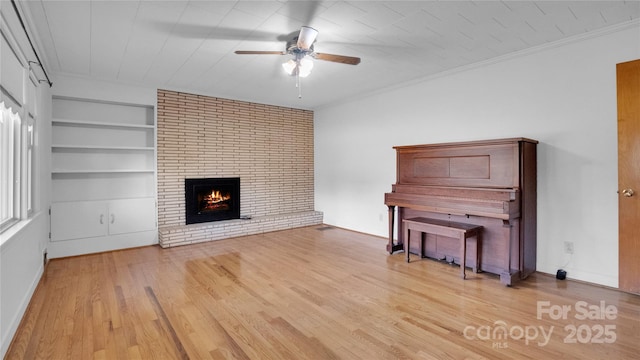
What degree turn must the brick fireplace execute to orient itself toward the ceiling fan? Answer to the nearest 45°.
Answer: approximately 45° to its right

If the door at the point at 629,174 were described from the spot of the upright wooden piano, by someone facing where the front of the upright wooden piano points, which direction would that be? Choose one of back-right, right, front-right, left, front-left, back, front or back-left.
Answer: back-left

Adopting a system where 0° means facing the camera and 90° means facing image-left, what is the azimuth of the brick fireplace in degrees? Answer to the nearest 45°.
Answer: approximately 315°

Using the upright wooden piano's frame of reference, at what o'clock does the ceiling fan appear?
The ceiling fan is roughly at 12 o'clock from the upright wooden piano.

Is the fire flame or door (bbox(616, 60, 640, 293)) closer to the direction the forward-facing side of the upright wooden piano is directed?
the fire flame

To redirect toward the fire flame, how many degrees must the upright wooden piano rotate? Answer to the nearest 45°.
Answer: approximately 45° to its right

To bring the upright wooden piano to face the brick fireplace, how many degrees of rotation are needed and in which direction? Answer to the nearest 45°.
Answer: approximately 45° to its right

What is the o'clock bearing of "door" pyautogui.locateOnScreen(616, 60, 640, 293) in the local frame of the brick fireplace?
The door is roughly at 12 o'clock from the brick fireplace.
